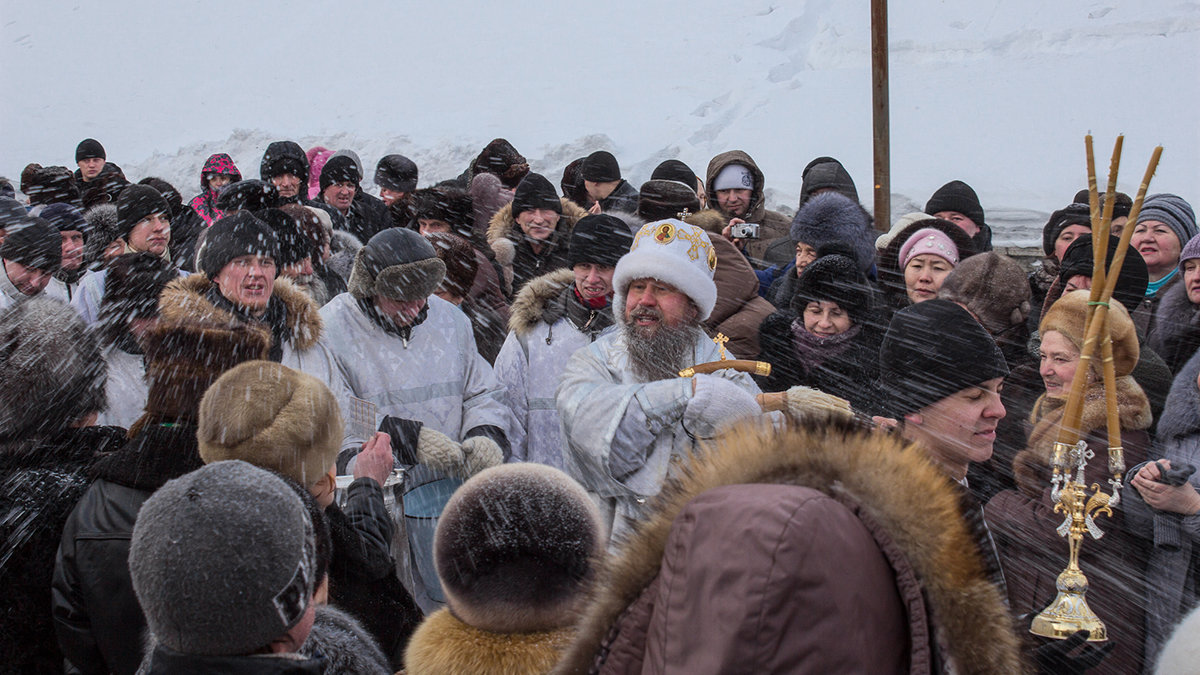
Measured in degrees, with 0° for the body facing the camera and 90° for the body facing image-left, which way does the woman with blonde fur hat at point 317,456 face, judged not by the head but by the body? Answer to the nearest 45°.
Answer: approximately 225°

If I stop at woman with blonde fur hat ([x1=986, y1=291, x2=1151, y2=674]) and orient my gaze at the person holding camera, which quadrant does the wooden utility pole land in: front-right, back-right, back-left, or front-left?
front-right

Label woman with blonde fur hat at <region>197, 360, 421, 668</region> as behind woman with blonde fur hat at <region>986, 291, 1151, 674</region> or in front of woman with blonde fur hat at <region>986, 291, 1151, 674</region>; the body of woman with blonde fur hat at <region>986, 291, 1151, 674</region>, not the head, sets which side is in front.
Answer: in front

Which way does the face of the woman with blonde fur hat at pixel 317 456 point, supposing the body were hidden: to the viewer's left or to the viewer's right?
to the viewer's right

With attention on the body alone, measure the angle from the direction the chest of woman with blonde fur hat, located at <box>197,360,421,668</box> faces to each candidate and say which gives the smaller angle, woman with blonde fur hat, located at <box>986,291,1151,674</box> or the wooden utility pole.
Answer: the wooden utility pole

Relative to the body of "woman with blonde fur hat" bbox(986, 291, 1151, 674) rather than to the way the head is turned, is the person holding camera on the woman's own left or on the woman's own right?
on the woman's own right

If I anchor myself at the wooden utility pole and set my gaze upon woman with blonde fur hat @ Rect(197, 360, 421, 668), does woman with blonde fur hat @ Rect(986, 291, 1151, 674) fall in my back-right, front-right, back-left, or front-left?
front-left

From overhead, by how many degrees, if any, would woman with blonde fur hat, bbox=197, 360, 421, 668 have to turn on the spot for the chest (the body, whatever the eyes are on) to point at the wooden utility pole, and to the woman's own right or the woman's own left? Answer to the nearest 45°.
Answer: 0° — they already face it

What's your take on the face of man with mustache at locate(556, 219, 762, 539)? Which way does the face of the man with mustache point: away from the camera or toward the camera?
toward the camera

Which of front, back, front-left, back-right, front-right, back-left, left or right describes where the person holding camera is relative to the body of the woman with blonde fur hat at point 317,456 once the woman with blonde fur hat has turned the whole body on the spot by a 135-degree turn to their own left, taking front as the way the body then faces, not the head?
back-right
